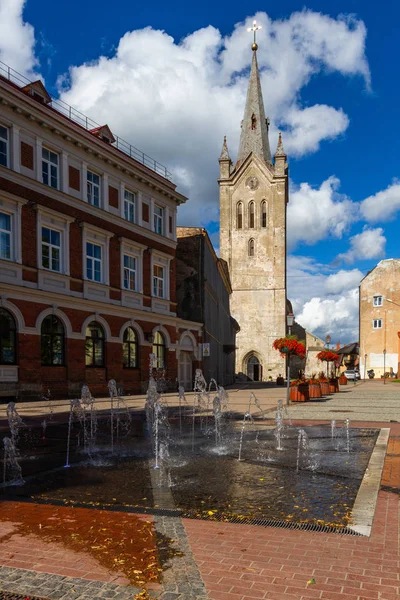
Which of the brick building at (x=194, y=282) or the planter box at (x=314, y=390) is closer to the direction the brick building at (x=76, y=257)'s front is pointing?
the planter box

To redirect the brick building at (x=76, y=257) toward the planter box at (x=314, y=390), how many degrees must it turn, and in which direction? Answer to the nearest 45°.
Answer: approximately 45° to its left

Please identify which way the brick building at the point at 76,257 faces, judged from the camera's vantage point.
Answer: facing the viewer and to the right of the viewer

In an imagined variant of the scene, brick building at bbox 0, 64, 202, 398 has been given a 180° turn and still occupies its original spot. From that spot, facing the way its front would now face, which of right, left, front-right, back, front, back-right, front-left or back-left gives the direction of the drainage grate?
back-left

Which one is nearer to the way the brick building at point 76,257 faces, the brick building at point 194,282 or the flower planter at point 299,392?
the flower planter
